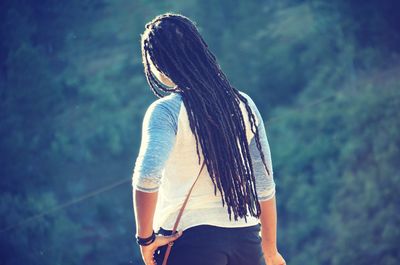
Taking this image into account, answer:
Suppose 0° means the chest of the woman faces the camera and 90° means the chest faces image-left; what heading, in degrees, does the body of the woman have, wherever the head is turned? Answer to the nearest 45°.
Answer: approximately 180°

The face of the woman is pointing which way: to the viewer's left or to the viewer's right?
to the viewer's left
